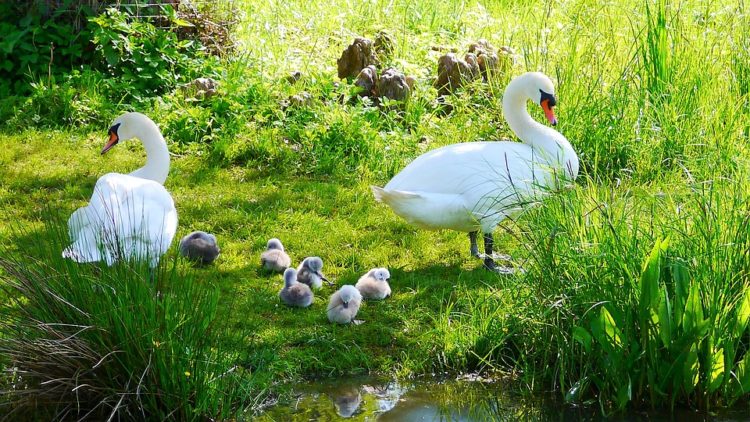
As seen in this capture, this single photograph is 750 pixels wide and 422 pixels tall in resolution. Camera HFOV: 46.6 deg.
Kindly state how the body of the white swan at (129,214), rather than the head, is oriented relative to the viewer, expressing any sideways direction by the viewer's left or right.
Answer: facing away from the viewer and to the right of the viewer

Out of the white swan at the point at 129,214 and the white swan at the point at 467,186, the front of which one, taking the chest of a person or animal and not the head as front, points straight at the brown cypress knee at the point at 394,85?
the white swan at the point at 129,214

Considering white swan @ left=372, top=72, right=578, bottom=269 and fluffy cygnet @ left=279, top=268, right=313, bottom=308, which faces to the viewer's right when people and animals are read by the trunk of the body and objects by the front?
the white swan

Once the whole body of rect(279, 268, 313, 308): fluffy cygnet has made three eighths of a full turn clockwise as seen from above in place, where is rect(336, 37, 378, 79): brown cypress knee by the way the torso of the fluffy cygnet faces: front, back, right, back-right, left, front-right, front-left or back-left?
left

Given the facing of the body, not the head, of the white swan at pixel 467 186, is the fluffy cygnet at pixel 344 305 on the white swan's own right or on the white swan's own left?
on the white swan's own right

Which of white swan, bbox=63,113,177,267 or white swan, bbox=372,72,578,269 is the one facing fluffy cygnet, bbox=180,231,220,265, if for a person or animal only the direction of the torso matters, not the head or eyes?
white swan, bbox=63,113,177,267

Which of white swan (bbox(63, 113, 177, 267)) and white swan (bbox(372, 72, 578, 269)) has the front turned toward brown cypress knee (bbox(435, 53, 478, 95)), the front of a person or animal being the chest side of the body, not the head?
white swan (bbox(63, 113, 177, 267))

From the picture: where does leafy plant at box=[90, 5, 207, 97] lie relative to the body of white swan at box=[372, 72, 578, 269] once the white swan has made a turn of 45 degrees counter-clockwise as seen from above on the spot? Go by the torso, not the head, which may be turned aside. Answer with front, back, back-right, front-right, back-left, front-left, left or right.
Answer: left

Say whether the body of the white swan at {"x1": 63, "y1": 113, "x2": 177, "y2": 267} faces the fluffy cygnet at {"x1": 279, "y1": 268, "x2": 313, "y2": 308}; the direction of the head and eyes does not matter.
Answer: no

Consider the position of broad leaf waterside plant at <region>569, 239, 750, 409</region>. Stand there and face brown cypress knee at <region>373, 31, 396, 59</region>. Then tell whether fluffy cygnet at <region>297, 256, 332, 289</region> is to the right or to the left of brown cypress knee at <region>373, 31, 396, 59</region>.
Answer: left

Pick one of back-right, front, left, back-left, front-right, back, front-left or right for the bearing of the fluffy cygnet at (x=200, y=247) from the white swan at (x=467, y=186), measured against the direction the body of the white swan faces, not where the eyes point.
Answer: back

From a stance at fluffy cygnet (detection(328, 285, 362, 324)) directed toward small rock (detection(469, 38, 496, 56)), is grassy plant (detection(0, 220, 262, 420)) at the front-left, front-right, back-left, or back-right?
back-left

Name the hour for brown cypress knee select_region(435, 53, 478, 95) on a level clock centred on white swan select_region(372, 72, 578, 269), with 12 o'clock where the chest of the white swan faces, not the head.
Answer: The brown cypress knee is roughly at 9 o'clock from the white swan.

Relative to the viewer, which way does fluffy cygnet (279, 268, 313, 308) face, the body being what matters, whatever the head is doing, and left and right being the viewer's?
facing away from the viewer and to the left of the viewer

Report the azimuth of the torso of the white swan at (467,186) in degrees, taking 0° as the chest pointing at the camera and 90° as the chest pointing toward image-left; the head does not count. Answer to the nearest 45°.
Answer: approximately 270°

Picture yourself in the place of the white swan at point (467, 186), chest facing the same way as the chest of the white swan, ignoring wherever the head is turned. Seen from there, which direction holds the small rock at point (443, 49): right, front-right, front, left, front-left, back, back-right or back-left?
left
